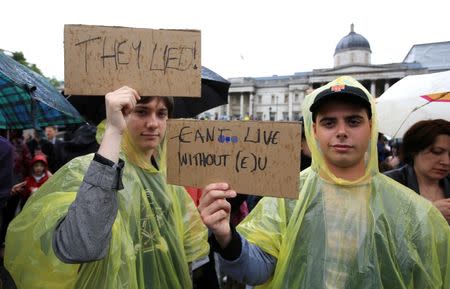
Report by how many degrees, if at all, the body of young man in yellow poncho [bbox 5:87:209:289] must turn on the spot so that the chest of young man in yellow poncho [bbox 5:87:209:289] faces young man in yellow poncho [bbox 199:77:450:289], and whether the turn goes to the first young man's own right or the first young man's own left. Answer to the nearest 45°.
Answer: approximately 45° to the first young man's own left

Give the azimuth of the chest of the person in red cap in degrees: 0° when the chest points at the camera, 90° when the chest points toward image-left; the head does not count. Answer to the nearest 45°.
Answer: approximately 0°

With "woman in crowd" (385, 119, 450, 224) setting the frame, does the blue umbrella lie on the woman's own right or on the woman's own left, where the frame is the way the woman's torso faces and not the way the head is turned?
on the woman's own right

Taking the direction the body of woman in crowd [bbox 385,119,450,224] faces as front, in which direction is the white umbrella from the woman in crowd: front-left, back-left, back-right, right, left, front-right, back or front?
back-left

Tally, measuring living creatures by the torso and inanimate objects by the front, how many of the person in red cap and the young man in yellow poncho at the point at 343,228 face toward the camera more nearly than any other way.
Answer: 2

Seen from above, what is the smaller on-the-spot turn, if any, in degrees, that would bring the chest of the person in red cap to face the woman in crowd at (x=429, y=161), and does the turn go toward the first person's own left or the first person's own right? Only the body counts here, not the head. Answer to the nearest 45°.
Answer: approximately 45° to the first person's own left

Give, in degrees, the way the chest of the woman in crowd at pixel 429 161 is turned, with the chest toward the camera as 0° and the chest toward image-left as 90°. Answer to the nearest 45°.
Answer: approximately 315°
